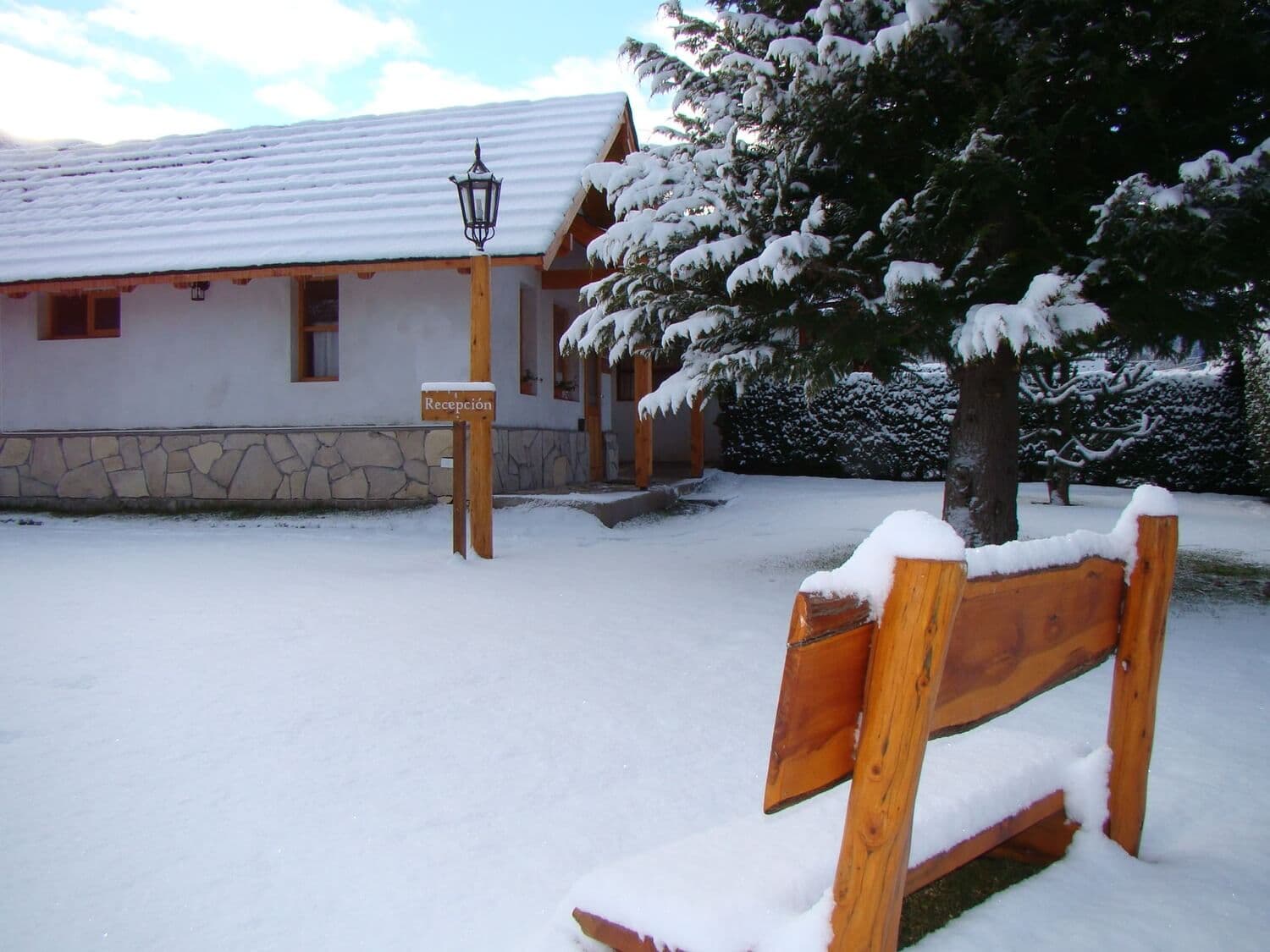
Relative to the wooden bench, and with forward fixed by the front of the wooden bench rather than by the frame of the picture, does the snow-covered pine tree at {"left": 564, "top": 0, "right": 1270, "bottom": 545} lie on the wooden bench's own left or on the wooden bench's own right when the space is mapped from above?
on the wooden bench's own right

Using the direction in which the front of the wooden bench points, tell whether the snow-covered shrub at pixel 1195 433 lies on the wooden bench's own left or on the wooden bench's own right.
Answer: on the wooden bench's own right

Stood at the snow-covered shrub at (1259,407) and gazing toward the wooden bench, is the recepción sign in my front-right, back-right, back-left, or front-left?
front-right

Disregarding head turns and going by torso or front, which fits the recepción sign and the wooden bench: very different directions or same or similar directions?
very different directions

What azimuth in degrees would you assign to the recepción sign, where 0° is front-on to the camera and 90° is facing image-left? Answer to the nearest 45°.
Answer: approximately 0°

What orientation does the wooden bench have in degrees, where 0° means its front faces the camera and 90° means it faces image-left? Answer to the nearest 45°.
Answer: approximately 135°

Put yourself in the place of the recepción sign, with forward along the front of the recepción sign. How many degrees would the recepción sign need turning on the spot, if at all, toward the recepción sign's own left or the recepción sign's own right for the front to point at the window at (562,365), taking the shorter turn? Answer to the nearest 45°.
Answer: approximately 180°

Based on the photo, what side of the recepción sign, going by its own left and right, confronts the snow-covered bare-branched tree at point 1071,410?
left

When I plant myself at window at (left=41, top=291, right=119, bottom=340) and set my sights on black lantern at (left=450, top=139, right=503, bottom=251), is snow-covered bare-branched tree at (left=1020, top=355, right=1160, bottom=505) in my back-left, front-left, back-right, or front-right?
front-left

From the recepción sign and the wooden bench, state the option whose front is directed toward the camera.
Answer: the recepción sign

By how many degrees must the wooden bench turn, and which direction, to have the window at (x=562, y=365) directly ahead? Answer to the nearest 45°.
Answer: approximately 45° to its right

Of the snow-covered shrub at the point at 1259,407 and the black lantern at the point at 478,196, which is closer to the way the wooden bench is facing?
the black lantern
